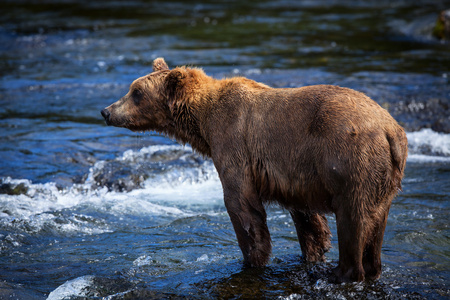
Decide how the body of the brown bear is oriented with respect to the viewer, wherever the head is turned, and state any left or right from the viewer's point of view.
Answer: facing away from the viewer and to the left of the viewer
